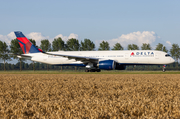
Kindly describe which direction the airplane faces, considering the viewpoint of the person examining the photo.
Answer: facing to the right of the viewer
